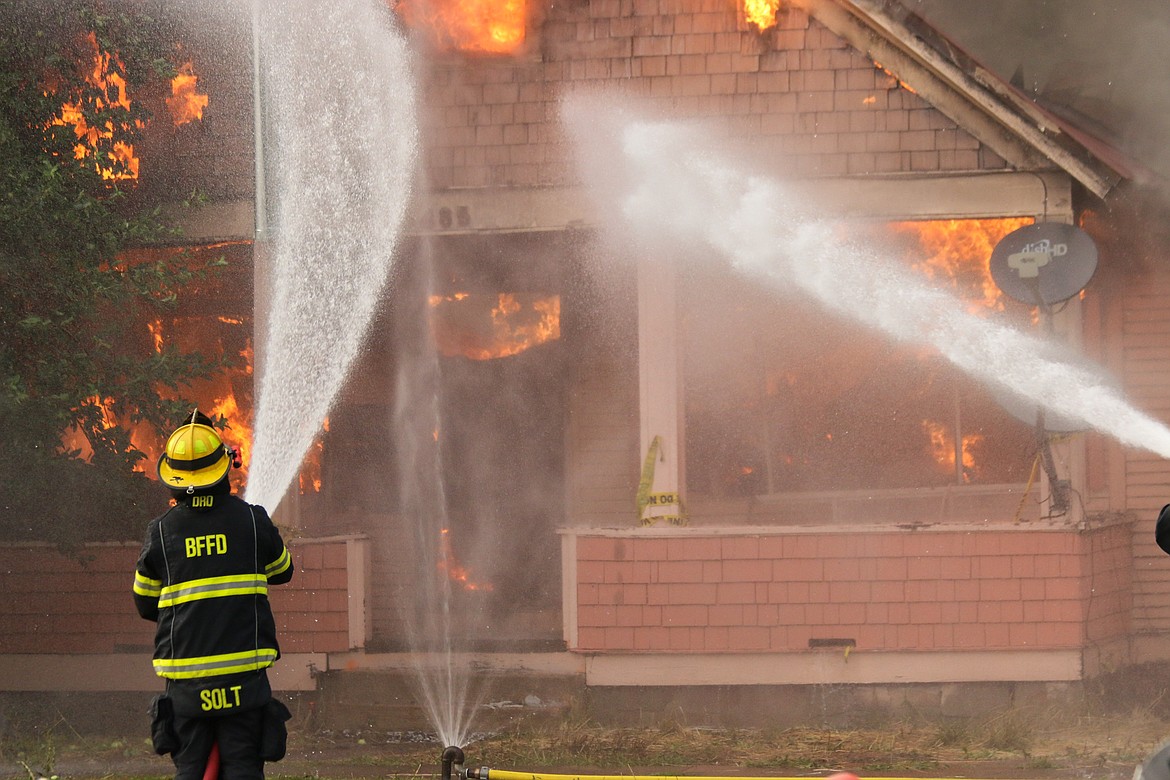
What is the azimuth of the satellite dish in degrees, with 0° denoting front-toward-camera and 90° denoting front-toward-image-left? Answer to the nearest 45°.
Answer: approximately 0°

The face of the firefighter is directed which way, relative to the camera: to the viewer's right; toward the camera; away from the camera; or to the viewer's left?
away from the camera

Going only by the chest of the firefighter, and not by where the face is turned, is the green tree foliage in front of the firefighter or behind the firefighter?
in front

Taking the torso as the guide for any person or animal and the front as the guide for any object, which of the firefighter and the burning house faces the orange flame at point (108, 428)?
the firefighter

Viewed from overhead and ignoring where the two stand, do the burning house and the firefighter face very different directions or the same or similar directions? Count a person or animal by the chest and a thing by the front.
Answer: very different directions

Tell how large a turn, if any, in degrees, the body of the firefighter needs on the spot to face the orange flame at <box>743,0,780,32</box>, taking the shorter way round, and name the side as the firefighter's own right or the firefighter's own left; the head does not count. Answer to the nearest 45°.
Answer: approximately 45° to the firefighter's own right

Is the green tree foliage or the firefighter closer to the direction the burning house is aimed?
the firefighter

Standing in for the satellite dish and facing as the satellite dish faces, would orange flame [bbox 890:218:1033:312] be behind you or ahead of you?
behind

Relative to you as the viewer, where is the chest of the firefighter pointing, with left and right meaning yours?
facing away from the viewer

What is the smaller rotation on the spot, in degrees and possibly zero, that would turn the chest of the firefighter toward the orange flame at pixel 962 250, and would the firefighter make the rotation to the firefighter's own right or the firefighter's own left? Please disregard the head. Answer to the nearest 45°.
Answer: approximately 45° to the firefighter's own right
